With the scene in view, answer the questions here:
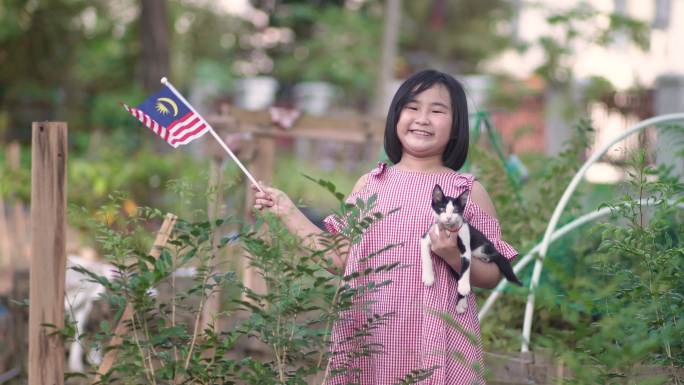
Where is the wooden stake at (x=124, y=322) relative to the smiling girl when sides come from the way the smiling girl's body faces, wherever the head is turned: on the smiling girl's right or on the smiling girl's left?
on the smiling girl's right

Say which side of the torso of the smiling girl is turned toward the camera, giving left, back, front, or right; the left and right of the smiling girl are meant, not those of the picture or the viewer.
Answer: front

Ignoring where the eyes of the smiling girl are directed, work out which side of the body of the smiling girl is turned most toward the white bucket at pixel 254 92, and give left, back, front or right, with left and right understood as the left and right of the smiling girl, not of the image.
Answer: back

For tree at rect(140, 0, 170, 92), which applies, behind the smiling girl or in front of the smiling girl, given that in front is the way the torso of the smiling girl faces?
behind

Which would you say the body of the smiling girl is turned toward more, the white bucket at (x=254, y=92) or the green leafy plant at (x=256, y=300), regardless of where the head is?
the green leafy plant

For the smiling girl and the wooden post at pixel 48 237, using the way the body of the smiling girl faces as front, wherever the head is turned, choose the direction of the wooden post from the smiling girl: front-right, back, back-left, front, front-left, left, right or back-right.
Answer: right

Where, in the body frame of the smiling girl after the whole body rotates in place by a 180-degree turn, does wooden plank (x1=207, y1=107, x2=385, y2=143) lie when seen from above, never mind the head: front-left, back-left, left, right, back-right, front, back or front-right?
front

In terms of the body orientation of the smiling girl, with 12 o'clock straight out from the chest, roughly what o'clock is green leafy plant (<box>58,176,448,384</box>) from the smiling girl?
The green leafy plant is roughly at 2 o'clock from the smiling girl.
